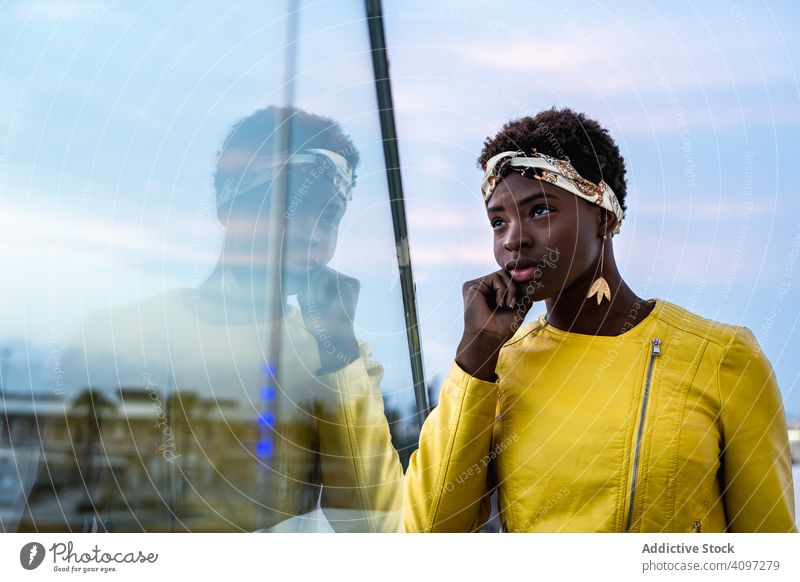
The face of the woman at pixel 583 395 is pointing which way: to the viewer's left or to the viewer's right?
to the viewer's left
